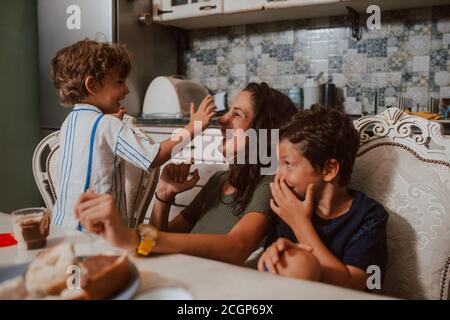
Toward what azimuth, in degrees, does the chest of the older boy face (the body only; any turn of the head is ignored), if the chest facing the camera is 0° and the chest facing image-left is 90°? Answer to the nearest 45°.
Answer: approximately 45°

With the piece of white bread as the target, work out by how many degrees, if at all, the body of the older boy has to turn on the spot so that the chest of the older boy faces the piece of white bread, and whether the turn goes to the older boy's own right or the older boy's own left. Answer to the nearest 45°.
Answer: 0° — they already face it

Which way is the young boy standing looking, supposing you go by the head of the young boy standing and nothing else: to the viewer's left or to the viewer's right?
to the viewer's right

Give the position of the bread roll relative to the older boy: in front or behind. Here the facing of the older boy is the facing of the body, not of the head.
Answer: in front
